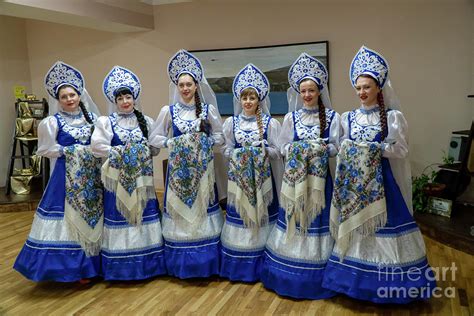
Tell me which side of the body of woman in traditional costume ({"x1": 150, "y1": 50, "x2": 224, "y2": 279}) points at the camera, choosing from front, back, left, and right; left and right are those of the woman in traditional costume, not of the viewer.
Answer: front

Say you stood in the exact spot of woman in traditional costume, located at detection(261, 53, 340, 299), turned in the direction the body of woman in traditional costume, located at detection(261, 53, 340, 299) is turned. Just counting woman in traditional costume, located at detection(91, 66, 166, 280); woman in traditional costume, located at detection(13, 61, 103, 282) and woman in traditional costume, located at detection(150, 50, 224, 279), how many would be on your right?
3

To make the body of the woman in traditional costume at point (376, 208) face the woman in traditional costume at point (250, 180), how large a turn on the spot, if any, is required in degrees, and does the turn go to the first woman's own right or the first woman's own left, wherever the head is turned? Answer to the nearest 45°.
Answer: approximately 45° to the first woman's own right

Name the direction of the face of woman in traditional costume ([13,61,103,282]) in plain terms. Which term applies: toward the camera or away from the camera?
toward the camera

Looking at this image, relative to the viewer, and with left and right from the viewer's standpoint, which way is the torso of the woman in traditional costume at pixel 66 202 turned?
facing the viewer and to the right of the viewer

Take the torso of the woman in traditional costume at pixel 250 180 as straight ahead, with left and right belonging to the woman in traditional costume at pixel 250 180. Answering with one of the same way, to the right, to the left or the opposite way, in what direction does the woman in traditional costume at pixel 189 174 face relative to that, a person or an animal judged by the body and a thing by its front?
the same way

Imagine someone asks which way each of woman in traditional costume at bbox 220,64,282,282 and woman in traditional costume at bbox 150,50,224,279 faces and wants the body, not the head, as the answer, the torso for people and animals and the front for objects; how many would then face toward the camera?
2

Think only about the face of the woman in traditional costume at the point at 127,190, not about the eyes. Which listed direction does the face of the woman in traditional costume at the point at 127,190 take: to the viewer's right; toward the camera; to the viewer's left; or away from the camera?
toward the camera

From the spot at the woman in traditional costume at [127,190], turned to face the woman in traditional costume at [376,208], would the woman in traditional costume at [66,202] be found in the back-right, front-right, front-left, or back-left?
back-right

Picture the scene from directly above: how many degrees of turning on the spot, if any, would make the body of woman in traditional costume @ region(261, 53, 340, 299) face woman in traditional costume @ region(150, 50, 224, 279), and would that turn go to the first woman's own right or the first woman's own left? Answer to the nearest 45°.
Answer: approximately 90° to the first woman's own right

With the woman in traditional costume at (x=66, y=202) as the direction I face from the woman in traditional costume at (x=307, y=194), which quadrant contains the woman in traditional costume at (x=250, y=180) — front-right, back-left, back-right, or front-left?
front-right

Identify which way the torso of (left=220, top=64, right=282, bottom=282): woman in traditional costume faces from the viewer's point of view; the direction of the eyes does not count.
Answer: toward the camera

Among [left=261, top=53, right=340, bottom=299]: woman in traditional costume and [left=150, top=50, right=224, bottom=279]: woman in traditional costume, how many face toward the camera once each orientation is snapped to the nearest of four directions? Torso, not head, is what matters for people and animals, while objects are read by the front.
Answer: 2
